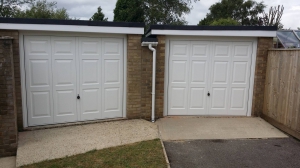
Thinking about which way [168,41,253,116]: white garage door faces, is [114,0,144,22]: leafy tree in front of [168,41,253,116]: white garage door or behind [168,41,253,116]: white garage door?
behind

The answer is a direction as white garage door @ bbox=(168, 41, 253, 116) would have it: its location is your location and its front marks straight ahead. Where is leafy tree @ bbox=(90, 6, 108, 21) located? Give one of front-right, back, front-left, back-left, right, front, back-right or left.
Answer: back-right

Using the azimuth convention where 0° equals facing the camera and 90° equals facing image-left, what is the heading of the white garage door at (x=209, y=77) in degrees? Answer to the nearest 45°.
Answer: approximately 0°

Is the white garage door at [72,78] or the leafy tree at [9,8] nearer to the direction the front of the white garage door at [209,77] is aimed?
the white garage door

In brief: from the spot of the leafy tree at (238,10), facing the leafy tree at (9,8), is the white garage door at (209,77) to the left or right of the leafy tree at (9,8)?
left

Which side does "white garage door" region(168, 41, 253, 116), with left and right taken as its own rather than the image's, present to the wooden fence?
left

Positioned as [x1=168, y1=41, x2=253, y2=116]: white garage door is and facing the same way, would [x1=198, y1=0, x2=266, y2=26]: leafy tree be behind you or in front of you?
behind

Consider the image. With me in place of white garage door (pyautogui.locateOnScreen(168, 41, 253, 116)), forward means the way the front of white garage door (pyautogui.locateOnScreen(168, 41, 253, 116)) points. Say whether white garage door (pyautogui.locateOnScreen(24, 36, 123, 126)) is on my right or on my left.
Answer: on my right
